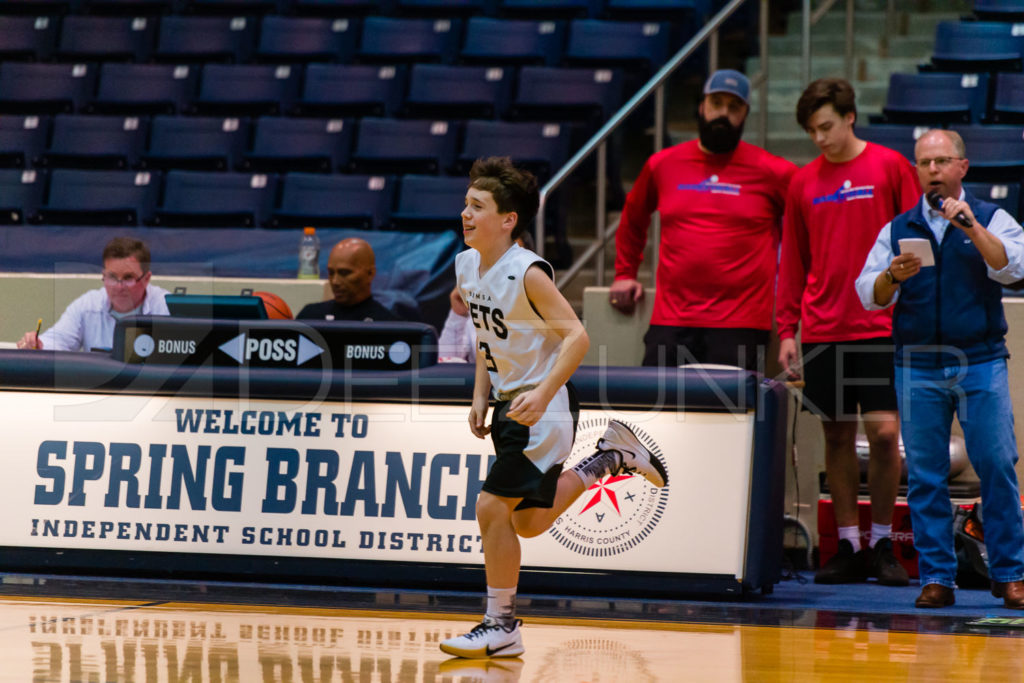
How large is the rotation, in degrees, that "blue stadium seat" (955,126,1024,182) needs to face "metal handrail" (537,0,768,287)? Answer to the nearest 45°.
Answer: approximately 90° to its right

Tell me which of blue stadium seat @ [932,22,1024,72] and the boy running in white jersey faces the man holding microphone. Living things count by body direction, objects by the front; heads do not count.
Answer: the blue stadium seat

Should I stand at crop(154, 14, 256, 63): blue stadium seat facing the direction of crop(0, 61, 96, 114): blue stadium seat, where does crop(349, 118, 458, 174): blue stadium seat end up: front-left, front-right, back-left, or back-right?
front-left

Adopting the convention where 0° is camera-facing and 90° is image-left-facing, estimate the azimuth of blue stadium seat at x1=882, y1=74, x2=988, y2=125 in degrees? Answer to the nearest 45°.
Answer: approximately 0°

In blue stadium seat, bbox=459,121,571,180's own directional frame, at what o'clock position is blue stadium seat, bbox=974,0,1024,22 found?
blue stadium seat, bbox=974,0,1024,22 is roughly at 9 o'clock from blue stadium seat, bbox=459,121,571,180.

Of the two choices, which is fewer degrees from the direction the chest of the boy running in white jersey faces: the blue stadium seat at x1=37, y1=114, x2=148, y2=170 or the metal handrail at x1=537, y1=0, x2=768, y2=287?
the blue stadium seat

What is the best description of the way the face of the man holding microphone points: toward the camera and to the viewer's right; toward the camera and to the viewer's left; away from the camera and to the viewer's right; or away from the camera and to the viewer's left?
toward the camera and to the viewer's left

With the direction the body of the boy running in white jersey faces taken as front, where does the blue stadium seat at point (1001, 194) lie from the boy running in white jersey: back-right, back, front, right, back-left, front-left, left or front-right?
back-right

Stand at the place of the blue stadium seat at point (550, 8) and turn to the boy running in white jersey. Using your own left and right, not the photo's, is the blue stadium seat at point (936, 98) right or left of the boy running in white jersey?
left

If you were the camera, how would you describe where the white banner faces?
facing the viewer

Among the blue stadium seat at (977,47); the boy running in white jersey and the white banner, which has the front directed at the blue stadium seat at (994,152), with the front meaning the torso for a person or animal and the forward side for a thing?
the blue stadium seat at (977,47)

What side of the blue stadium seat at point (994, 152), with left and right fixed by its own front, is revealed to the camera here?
front

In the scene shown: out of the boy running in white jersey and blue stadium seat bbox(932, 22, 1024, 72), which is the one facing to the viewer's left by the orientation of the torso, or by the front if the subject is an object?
the boy running in white jersey

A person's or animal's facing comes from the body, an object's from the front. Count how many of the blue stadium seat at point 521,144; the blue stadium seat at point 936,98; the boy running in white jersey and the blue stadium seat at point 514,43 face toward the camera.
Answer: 3

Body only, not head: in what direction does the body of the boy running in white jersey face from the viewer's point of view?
to the viewer's left

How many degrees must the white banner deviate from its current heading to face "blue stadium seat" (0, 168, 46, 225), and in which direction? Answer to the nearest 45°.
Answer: approximately 135° to its right

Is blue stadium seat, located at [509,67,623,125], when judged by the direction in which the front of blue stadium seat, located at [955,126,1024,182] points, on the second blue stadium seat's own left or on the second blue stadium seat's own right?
on the second blue stadium seat's own right
